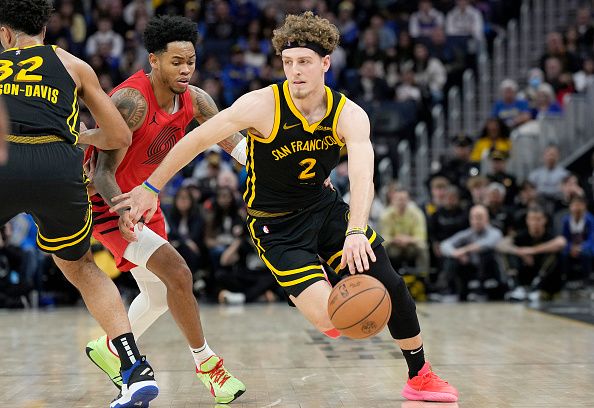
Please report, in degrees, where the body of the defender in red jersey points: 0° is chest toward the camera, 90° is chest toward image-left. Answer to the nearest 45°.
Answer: approximately 315°

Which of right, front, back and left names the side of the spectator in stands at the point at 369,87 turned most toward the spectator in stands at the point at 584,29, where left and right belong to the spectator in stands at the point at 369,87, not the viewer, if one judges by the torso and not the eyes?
left

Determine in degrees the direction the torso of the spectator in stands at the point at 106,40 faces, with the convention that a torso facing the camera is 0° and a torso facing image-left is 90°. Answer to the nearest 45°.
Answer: approximately 0°

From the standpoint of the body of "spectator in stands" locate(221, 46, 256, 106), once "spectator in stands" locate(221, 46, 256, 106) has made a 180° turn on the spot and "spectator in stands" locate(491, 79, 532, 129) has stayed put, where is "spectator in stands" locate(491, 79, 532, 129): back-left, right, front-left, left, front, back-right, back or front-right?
right

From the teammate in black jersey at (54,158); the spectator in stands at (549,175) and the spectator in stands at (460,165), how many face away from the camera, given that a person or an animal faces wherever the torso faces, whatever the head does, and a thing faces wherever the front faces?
1

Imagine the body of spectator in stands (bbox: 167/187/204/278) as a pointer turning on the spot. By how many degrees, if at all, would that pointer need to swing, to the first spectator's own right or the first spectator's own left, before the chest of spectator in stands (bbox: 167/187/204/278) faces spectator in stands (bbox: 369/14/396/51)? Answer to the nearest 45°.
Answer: approximately 135° to the first spectator's own left

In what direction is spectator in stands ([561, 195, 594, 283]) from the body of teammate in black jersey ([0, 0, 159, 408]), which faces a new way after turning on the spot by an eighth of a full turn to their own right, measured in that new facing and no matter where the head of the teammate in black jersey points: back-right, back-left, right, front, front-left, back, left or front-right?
front

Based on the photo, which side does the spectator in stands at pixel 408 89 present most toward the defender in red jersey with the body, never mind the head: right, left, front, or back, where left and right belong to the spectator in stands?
front
